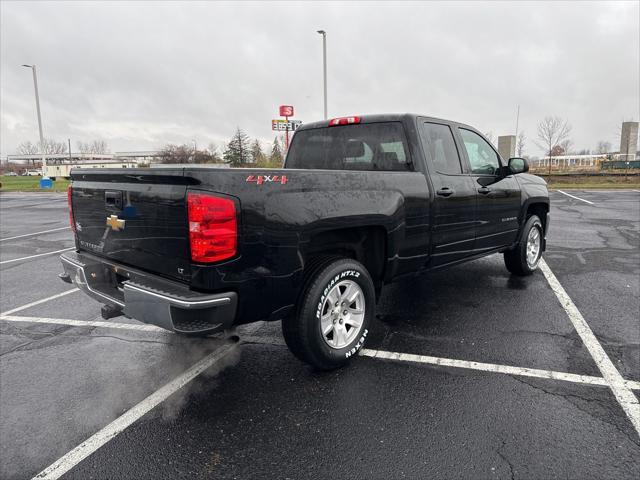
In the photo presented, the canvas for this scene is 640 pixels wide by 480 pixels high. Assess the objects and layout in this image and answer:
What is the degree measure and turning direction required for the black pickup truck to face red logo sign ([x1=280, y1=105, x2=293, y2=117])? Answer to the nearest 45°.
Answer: approximately 45° to its left

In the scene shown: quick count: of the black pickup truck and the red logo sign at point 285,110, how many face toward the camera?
1

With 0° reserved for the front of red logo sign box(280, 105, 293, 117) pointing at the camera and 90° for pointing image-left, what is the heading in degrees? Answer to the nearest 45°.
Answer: approximately 0°

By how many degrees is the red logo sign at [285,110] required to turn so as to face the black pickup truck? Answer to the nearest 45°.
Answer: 0° — it already faces it

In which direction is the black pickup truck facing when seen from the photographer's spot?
facing away from the viewer and to the right of the viewer
